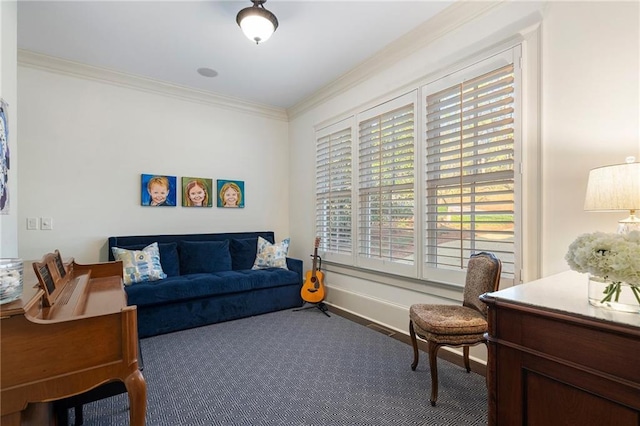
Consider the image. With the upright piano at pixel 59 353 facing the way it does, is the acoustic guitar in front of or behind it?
in front

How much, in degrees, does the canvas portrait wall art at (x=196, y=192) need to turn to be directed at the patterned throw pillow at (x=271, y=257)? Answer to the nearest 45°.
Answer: approximately 45° to its left

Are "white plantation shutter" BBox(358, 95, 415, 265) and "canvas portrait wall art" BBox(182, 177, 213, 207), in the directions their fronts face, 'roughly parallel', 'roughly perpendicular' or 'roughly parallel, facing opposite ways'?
roughly perpendicular

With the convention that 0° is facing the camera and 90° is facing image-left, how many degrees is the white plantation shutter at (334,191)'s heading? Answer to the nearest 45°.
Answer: approximately 45°

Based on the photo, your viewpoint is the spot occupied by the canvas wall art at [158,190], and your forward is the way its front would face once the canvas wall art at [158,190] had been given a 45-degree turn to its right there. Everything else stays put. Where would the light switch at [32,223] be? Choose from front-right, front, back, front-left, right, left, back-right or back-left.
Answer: front-right

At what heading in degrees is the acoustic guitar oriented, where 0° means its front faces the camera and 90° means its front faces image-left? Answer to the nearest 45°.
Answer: approximately 0°

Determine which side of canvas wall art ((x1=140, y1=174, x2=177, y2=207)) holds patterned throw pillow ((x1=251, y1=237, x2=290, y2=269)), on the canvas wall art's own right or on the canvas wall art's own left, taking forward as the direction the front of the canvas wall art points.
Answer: on the canvas wall art's own left

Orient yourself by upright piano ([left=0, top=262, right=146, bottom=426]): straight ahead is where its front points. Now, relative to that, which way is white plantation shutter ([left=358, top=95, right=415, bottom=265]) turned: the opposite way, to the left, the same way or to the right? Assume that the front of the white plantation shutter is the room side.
the opposite way

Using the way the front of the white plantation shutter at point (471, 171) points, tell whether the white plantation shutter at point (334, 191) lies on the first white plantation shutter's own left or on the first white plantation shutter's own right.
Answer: on the first white plantation shutter's own right

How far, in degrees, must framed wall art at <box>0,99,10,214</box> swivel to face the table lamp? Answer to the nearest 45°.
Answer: approximately 45° to its right

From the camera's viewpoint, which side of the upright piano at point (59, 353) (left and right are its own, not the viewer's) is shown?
right

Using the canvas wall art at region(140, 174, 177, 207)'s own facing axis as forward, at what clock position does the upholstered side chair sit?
The upholstered side chair is roughly at 11 o'clock from the canvas wall art.

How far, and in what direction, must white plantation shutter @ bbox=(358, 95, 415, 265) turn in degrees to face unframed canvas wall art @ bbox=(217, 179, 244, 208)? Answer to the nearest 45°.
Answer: approximately 45° to its right
